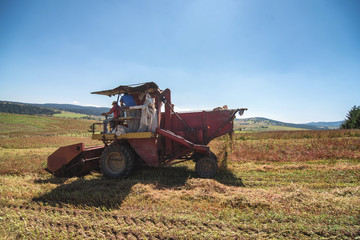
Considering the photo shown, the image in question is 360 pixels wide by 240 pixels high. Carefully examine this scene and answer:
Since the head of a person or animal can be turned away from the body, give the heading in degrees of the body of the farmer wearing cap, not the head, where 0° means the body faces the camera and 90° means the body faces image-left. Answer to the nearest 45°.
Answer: approximately 90°

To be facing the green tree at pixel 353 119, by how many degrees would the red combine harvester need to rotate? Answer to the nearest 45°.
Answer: approximately 135° to its right

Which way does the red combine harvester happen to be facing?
to the viewer's left
